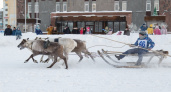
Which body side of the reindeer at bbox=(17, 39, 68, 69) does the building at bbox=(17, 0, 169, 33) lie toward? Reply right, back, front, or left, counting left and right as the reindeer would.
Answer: right

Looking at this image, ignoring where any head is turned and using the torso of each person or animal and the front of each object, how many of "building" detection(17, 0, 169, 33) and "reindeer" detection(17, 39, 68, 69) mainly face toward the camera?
1

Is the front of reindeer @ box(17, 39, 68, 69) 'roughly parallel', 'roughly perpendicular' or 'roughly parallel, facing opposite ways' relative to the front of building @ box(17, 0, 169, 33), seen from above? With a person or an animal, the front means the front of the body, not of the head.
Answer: roughly perpendicular

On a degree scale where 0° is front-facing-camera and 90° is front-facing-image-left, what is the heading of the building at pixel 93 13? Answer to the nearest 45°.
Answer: approximately 0°

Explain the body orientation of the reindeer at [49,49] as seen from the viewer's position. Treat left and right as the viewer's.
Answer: facing to the left of the viewer

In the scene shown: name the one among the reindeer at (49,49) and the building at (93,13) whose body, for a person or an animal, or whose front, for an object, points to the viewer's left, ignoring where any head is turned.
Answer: the reindeer

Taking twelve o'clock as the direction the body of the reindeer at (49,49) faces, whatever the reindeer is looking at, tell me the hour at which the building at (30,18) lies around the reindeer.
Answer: The building is roughly at 3 o'clock from the reindeer.
